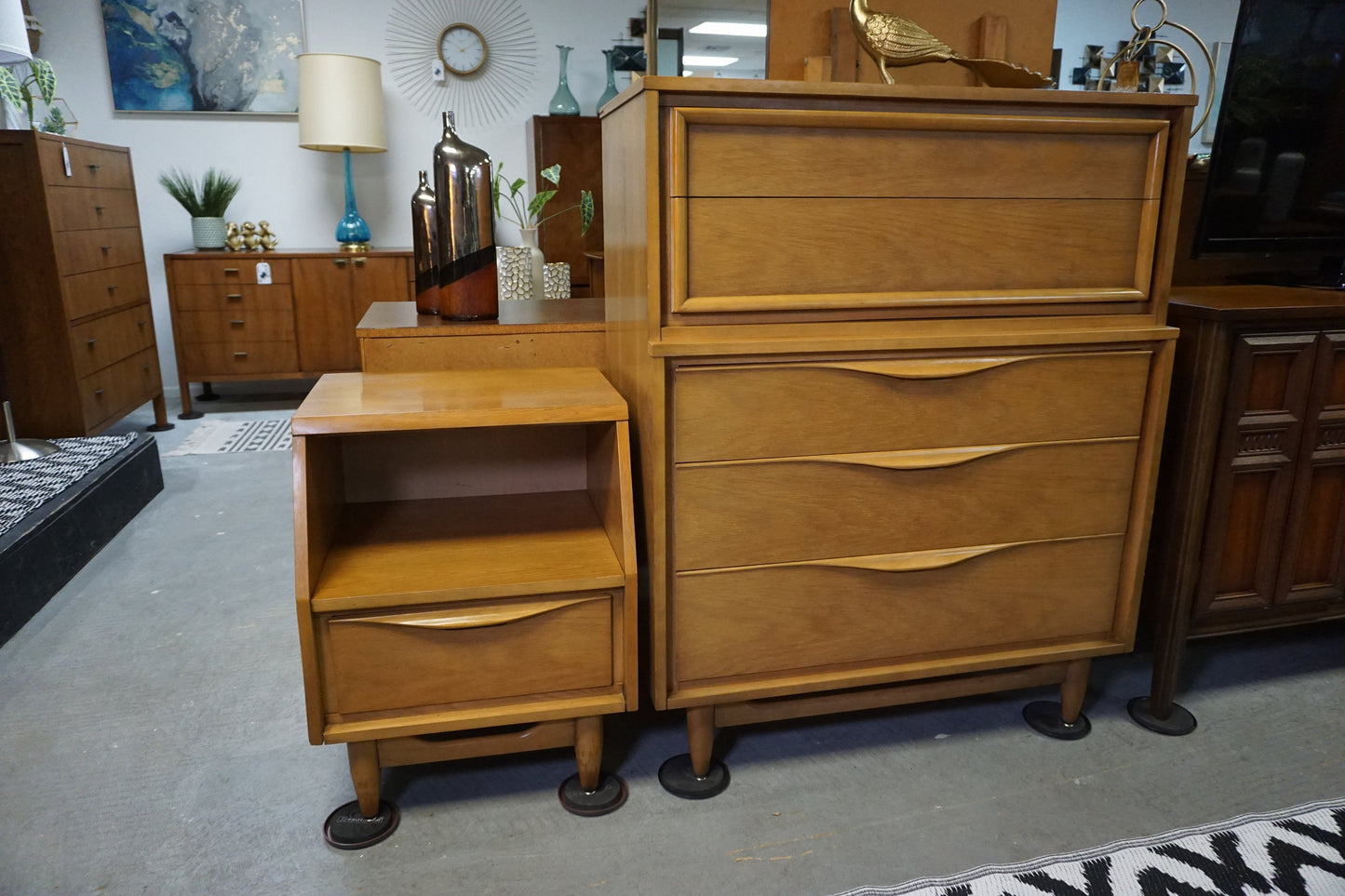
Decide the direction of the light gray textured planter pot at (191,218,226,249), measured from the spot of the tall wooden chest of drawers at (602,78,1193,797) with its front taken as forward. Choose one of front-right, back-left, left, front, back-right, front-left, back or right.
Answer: back-right

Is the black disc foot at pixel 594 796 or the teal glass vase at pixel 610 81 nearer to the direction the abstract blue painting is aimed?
the black disc foot

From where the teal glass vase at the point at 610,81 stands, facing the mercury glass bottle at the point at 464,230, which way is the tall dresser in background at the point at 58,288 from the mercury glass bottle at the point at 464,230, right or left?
right

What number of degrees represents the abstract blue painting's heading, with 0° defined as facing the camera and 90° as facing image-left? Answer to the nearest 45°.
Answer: approximately 0°

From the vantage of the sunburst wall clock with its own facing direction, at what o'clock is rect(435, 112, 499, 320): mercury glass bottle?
The mercury glass bottle is roughly at 12 o'clock from the sunburst wall clock.

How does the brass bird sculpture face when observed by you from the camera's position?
facing to the left of the viewer

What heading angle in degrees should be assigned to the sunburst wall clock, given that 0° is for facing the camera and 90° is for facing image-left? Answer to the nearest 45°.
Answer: approximately 0°

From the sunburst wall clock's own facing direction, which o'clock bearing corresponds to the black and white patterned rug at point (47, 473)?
The black and white patterned rug is roughly at 1 o'clock from the sunburst wall clock.
